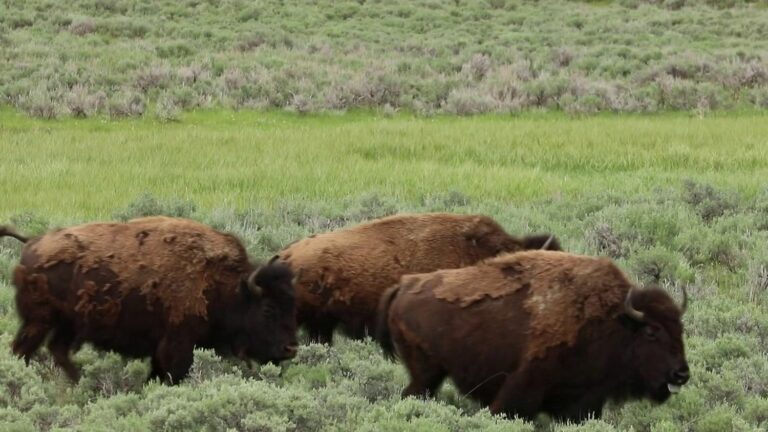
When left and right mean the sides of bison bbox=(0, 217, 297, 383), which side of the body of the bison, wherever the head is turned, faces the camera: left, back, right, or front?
right

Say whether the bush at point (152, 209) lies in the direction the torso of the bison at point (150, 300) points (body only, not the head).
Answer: no

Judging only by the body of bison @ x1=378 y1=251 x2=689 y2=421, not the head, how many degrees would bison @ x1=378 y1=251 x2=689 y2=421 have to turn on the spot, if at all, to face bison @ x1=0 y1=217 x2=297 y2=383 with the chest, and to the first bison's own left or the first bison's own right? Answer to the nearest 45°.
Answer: approximately 180°

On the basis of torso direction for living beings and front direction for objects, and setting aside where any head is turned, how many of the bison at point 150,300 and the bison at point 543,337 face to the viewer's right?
2

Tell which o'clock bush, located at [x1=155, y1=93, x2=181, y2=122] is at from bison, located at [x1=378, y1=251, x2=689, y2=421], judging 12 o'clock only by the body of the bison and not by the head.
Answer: The bush is roughly at 8 o'clock from the bison.

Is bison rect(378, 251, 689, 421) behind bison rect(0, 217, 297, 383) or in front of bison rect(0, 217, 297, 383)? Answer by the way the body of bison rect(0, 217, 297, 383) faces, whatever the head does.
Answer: in front

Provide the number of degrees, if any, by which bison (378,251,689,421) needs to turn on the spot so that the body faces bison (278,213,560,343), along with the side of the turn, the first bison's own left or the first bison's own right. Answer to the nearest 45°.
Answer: approximately 135° to the first bison's own left

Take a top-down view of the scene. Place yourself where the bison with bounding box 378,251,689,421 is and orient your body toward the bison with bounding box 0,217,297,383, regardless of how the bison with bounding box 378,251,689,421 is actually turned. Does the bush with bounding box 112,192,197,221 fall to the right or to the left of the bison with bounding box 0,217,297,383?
right

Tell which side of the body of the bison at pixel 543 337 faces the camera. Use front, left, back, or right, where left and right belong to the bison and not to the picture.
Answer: right

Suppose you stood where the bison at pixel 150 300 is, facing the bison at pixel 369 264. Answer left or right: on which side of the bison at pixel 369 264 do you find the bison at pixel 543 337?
right

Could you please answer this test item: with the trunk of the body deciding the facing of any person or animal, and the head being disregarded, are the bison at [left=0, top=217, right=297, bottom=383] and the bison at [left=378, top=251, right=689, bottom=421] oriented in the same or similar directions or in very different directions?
same or similar directions

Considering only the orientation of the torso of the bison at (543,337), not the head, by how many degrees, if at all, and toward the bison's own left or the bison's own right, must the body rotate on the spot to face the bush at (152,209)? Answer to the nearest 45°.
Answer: approximately 135° to the bison's own left

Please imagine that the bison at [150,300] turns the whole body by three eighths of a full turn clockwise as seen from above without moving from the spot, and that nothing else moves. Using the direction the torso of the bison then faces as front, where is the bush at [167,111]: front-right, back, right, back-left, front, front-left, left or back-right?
back-right
